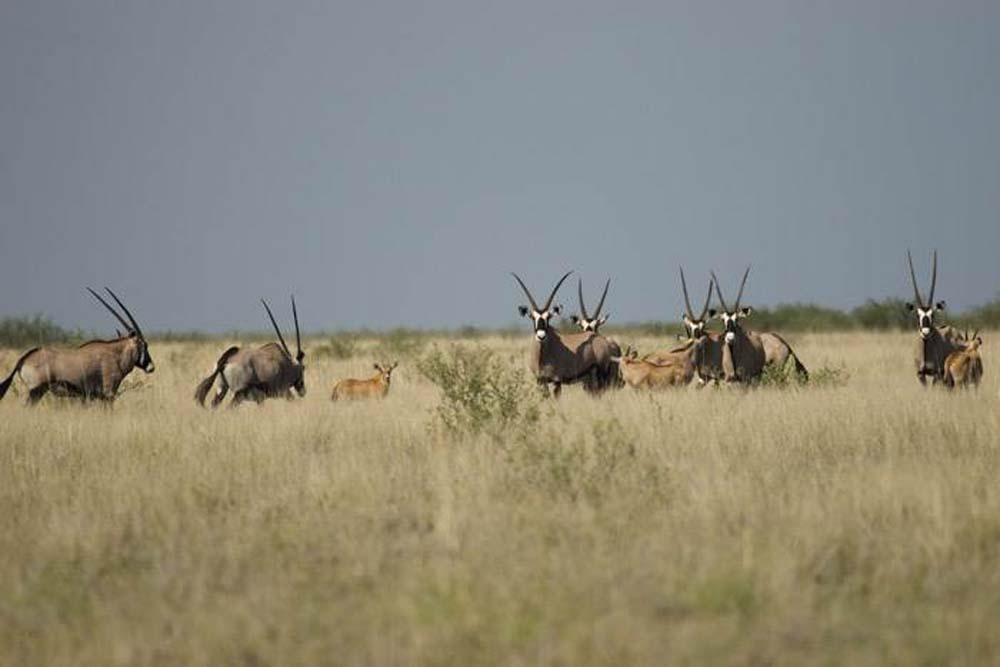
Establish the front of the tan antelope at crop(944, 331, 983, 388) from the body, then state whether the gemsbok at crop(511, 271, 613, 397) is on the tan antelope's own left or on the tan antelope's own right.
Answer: on the tan antelope's own right

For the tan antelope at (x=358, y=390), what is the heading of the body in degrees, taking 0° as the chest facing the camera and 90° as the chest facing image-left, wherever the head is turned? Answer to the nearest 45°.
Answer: approximately 270°

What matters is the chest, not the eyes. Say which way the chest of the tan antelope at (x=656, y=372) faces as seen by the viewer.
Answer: to the viewer's left

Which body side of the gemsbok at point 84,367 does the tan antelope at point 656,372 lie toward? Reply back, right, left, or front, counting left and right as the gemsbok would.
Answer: front

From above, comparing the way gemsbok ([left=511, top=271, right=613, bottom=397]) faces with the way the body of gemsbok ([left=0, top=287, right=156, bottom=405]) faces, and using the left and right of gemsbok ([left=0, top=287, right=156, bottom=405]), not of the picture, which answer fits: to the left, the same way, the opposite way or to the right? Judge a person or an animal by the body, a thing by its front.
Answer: the opposite way

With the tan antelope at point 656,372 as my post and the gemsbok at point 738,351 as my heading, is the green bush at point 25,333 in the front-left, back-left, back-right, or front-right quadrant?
back-left

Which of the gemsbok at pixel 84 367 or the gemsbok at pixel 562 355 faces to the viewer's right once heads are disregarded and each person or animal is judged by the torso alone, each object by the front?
the gemsbok at pixel 84 367

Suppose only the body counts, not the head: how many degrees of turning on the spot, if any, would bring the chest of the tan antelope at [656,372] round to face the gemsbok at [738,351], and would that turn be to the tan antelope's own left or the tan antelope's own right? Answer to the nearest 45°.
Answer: approximately 180°

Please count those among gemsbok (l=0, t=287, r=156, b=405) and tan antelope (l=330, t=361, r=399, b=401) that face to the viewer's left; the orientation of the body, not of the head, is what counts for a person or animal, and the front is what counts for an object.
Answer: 0

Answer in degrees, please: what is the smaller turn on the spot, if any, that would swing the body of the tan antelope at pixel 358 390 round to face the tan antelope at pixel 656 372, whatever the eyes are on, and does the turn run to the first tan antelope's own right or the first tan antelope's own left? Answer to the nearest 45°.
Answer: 0° — it already faces it

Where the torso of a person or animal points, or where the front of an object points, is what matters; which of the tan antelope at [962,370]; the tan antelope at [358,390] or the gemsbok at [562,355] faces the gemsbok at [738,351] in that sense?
the tan antelope at [358,390]

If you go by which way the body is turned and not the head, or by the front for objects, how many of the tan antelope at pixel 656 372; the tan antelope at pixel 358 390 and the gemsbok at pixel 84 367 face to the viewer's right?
2

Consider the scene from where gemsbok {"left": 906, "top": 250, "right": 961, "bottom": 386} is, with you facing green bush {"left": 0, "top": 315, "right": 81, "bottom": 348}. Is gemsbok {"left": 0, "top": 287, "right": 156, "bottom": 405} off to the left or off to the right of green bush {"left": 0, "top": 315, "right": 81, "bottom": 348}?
left

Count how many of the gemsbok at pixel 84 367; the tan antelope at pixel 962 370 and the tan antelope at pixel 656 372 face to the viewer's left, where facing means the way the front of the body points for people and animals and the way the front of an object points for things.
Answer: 1

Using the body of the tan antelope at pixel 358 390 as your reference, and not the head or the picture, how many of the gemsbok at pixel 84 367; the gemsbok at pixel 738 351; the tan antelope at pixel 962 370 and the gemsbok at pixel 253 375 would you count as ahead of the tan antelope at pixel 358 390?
2

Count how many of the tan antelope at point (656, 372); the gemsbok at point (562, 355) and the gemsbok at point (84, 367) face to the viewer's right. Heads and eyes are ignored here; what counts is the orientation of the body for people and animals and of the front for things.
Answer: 1

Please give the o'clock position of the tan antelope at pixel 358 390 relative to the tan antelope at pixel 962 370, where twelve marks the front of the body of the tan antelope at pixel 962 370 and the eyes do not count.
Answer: the tan antelope at pixel 358 390 is roughly at 7 o'clock from the tan antelope at pixel 962 370.

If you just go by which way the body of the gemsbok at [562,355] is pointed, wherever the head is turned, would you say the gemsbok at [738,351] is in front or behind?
behind

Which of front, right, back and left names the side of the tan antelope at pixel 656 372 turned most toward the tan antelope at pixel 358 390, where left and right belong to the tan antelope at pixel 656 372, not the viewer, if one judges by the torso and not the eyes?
front
